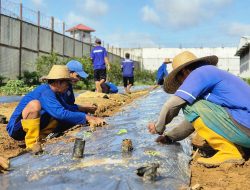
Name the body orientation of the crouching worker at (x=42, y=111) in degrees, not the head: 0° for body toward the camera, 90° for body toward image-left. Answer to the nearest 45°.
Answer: approximately 270°

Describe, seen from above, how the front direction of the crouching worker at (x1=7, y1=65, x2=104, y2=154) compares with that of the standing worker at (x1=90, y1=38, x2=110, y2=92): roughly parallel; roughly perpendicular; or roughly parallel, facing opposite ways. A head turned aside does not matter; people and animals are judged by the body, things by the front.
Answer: roughly perpendicular

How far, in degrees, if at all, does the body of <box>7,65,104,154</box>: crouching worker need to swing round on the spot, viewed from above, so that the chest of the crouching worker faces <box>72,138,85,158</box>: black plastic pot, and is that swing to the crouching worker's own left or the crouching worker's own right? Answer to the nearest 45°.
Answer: approximately 90° to the crouching worker's own right

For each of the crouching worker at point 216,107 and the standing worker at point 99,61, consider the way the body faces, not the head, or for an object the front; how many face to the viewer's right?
0

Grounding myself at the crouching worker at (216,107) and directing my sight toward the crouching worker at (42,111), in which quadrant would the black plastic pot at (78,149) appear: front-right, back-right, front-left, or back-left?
front-left

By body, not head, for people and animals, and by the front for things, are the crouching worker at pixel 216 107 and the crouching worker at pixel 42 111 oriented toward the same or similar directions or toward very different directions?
very different directions

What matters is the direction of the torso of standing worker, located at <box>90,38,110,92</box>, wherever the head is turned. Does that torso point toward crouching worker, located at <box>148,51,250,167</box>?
no

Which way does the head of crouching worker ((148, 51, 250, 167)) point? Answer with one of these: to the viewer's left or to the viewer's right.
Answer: to the viewer's left

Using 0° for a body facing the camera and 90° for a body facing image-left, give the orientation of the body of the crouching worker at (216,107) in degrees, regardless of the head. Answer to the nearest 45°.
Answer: approximately 90°

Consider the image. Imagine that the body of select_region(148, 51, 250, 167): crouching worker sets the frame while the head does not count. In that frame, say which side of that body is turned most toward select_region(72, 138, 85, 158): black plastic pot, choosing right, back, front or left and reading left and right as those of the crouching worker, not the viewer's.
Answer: front

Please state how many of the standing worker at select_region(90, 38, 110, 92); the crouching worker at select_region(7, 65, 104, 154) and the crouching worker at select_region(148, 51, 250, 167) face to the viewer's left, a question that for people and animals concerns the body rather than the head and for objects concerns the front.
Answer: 1

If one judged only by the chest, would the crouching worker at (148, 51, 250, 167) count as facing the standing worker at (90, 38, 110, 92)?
no

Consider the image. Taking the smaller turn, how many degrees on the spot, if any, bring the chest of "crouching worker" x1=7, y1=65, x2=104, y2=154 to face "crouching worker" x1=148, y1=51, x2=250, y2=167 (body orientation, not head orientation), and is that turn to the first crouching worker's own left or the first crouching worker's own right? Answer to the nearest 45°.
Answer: approximately 45° to the first crouching worker's own right
